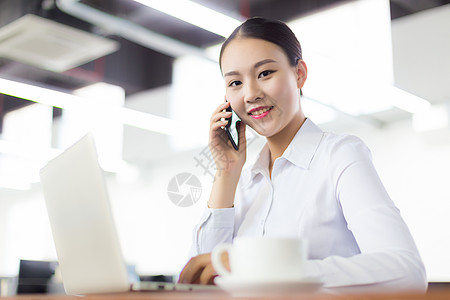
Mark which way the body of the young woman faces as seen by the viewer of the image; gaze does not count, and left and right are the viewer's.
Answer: facing the viewer and to the left of the viewer

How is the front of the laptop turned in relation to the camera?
facing away from the viewer and to the right of the viewer

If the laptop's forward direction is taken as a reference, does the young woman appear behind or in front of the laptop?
in front

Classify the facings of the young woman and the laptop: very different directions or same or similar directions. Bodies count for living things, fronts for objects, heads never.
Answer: very different directions

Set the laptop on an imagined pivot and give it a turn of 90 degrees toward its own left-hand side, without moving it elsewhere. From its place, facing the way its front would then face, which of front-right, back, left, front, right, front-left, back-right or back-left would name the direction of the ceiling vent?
front-right

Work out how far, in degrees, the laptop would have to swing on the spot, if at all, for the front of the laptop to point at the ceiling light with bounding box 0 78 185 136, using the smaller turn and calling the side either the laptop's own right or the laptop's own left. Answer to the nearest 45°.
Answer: approximately 45° to the laptop's own left
